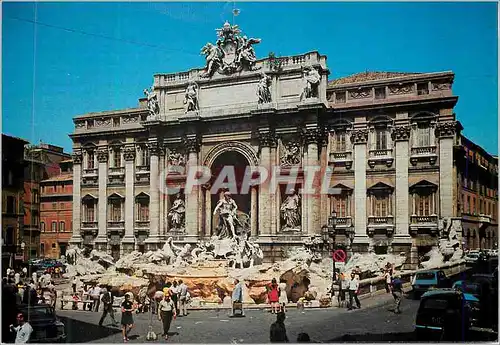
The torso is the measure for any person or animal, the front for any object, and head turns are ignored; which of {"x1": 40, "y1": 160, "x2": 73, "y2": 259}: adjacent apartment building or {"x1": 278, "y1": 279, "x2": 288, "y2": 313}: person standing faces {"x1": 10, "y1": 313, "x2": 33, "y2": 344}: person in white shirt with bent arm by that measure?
the adjacent apartment building

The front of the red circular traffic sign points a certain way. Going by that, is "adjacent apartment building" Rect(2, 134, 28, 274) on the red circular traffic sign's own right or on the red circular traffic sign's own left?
on the red circular traffic sign's own right
